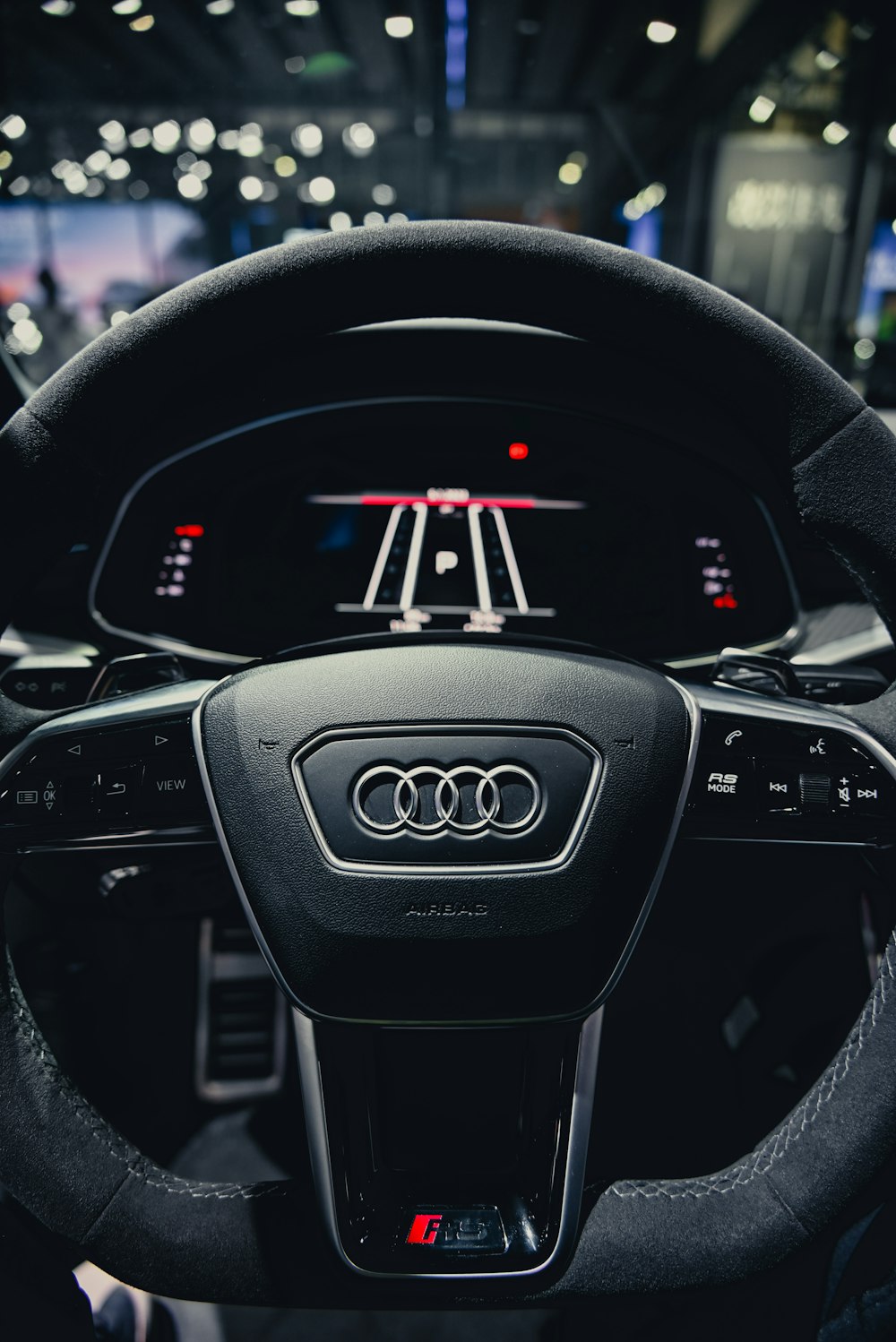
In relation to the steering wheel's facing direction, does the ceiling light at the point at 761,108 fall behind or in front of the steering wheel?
behind

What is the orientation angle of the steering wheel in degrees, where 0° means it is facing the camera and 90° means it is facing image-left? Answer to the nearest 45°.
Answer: approximately 0°

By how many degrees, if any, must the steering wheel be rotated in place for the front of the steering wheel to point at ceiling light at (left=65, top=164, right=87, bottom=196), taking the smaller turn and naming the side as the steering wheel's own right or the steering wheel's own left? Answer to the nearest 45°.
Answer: approximately 180°

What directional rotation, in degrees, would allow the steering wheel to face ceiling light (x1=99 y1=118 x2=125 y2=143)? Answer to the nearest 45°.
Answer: approximately 180°

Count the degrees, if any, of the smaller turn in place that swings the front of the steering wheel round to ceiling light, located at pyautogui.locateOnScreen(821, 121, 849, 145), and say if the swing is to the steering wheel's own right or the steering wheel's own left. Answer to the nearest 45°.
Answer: approximately 180°

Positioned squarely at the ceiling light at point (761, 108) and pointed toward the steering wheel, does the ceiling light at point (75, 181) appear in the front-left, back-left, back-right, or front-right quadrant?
back-right
